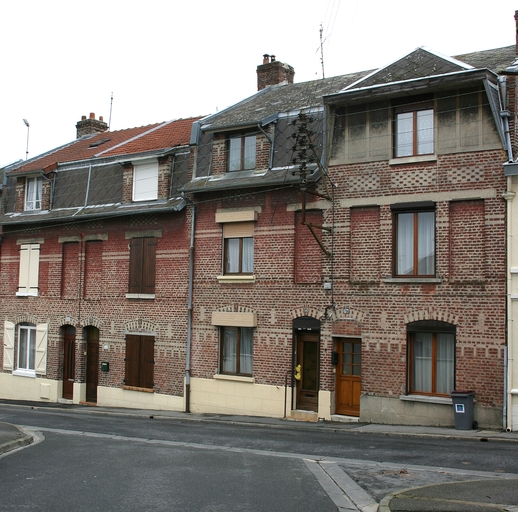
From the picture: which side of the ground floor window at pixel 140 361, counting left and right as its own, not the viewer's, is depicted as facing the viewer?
front

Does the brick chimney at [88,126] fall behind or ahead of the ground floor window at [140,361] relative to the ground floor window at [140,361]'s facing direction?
behind

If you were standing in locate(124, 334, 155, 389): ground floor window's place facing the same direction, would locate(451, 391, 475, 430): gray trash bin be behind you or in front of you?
in front

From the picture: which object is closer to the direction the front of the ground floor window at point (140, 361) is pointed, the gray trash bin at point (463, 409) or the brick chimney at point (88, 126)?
the gray trash bin
